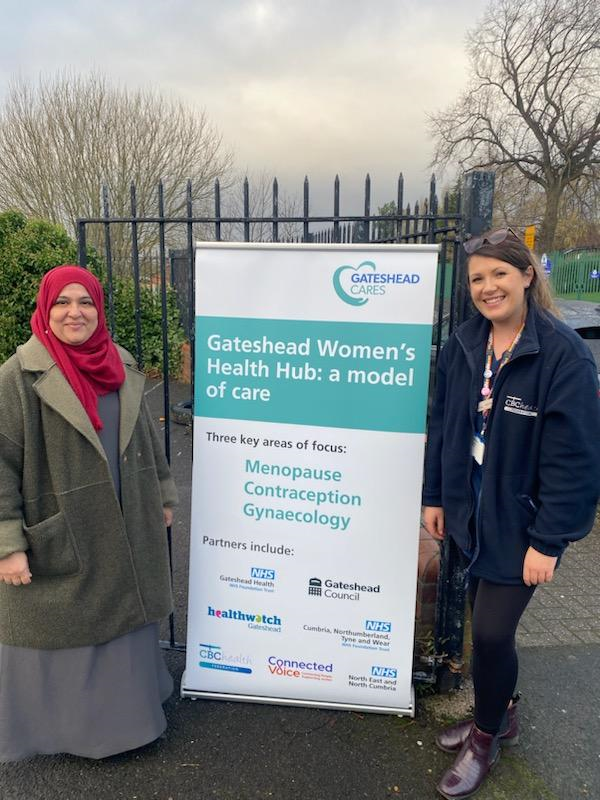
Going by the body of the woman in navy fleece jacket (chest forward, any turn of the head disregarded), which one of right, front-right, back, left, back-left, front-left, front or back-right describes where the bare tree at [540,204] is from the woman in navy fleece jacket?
back-right

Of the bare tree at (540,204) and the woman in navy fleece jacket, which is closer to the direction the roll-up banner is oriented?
the woman in navy fleece jacket

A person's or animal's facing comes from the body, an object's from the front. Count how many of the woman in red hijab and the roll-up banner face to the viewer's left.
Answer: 0

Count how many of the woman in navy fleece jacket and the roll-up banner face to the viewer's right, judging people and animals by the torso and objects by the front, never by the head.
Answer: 0

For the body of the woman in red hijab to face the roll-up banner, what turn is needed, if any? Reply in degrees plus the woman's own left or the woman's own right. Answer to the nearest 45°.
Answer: approximately 45° to the woman's own left

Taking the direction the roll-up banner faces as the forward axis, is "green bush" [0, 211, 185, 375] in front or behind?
behind

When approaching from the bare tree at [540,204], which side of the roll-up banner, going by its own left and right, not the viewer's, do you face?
back

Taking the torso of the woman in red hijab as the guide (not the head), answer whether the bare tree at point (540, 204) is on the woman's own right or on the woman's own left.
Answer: on the woman's own left

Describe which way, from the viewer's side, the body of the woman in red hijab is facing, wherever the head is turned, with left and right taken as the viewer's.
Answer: facing the viewer and to the right of the viewer

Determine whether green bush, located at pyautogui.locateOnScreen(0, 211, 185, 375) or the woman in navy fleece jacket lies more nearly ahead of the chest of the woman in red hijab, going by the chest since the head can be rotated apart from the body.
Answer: the woman in navy fleece jacket

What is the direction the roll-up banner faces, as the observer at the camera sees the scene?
facing the viewer

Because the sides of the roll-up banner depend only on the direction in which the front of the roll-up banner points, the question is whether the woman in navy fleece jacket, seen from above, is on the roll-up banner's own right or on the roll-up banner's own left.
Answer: on the roll-up banner's own left

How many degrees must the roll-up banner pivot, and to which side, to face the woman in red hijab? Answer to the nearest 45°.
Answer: approximately 45° to its right
